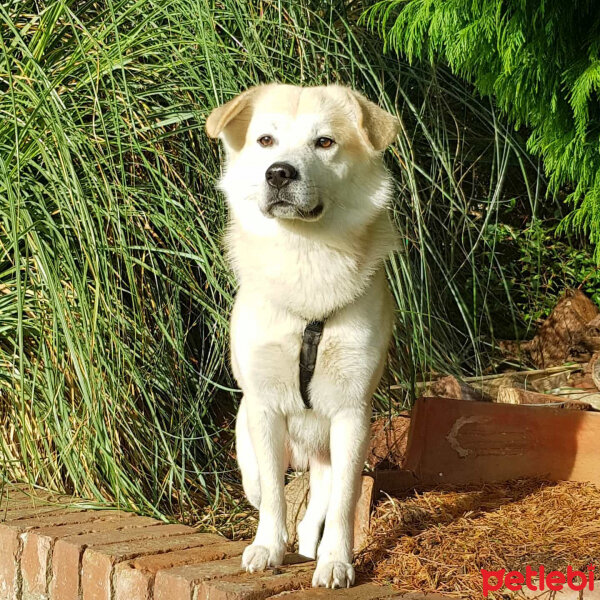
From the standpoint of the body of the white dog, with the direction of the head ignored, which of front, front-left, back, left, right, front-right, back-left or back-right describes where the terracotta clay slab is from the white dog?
back-left

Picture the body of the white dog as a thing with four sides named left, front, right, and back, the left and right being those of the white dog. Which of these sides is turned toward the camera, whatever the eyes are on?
front
